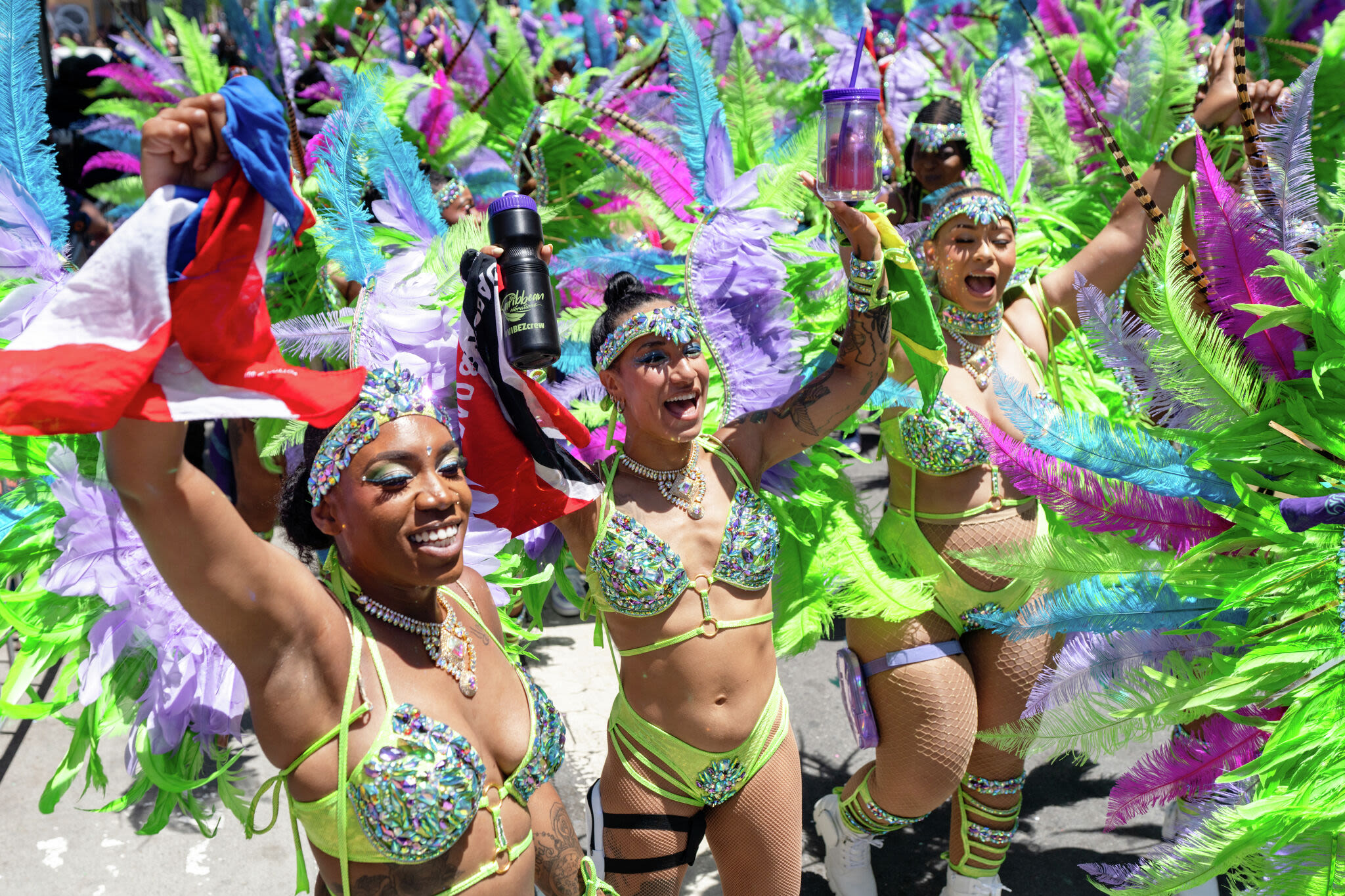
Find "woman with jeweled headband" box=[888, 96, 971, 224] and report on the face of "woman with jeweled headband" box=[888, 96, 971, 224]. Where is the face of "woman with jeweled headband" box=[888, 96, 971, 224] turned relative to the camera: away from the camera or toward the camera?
toward the camera

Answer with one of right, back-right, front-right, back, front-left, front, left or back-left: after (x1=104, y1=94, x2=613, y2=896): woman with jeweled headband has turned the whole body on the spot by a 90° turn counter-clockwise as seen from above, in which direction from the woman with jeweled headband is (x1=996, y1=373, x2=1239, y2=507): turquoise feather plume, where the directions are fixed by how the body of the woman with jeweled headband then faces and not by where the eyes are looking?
front-right

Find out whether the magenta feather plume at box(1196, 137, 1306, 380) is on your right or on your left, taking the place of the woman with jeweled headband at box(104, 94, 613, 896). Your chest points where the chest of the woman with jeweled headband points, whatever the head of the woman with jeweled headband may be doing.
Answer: on your left

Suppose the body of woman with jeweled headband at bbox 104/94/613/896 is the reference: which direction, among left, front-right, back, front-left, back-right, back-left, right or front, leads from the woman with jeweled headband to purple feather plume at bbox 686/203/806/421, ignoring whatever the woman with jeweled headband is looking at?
left

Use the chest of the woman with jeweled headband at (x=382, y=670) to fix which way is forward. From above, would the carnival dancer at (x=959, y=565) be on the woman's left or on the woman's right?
on the woman's left

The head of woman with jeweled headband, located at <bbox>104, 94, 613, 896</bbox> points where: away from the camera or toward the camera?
toward the camera

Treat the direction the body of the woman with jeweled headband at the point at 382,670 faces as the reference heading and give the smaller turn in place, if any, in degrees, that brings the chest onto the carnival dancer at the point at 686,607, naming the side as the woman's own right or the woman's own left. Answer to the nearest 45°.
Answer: approximately 90° to the woman's own left

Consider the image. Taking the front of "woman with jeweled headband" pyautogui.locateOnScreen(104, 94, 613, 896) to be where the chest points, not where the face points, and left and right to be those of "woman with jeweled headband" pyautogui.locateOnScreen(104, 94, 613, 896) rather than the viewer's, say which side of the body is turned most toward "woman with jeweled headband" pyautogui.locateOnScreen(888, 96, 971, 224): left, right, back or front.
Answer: left

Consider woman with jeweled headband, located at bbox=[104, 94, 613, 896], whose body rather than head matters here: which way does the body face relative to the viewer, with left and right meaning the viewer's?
facing the viewer and to the right of the viewer
